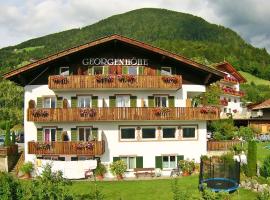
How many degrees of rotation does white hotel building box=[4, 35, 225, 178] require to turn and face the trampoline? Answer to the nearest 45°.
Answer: approximately 45° to its left

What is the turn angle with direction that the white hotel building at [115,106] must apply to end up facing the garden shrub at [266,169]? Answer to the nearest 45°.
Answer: approximately 45° to its left

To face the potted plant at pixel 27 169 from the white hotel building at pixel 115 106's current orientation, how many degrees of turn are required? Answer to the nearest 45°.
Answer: approximately 90° to its right

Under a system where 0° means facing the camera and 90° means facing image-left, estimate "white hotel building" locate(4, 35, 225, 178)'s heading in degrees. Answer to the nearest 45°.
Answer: approximately 0°
